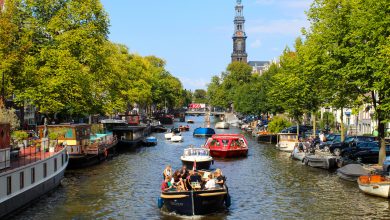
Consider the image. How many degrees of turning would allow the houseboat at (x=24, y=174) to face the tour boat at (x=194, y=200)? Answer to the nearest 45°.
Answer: approximately 90° to its right

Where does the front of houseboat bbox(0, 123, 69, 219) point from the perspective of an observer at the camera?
facing away from the viewer and to the right of the viewer

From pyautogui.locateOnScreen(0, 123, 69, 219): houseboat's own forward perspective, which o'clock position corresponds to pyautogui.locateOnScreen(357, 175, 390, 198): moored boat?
The moored boat is roughly at 2 o'clock from the houseboat.
